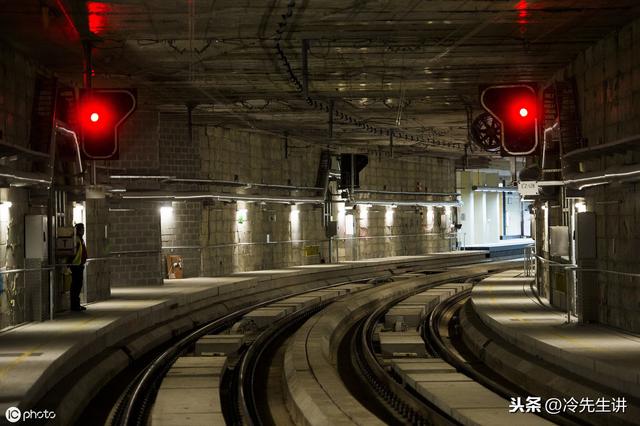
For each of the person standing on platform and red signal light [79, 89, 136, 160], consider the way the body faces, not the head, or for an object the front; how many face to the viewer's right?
1

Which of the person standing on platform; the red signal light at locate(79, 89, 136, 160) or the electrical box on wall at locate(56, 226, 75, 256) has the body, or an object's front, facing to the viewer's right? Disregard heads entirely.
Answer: the person standing on platform

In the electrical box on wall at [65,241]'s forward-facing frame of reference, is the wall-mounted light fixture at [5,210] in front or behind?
in front

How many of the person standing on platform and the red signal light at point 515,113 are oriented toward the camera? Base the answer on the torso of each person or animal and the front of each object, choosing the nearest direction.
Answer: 1

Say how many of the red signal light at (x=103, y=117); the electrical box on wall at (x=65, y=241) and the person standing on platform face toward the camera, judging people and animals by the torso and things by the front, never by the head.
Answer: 2

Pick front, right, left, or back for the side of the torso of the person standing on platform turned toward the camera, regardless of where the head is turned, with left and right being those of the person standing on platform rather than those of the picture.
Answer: right
